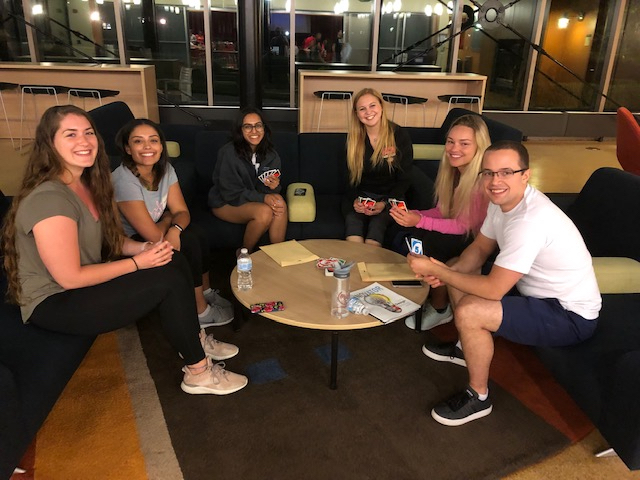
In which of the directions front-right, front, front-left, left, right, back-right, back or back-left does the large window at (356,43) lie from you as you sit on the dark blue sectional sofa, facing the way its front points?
right

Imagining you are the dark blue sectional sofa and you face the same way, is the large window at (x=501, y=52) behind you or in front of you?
behind

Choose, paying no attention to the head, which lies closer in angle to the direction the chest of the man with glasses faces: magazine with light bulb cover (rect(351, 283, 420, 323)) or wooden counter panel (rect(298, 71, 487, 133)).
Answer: the magazine with light bulb cover

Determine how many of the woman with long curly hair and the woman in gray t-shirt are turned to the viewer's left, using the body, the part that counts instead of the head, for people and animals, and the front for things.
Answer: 0

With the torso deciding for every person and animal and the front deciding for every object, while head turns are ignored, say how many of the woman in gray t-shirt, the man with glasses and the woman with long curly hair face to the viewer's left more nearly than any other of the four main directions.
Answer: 1

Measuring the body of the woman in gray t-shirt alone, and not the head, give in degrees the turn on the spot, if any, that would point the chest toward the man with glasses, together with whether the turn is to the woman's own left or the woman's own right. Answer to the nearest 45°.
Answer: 0° — they already face them

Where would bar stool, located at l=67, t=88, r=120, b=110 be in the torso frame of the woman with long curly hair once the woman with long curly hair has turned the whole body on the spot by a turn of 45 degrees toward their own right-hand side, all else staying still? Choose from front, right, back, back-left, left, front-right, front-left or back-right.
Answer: back-left

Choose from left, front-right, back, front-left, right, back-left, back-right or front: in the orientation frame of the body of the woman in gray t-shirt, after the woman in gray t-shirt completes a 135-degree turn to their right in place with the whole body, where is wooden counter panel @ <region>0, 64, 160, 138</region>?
right

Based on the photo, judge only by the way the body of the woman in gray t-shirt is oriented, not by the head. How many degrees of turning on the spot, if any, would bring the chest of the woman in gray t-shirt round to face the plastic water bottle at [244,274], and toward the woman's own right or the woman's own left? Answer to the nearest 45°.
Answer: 0° — they already face it

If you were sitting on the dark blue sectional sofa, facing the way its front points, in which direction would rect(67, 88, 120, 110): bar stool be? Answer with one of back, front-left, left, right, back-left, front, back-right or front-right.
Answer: back-right

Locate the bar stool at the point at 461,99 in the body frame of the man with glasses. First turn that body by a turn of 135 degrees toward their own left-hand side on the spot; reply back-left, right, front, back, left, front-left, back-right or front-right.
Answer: back-left

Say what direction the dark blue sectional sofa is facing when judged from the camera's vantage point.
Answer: facing the viewer

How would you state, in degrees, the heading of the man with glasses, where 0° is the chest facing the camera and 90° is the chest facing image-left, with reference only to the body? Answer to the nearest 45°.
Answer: approximately 90°

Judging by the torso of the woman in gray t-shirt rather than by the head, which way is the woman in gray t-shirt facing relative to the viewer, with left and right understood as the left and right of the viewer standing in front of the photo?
facing the viewer and to the right of the viewer

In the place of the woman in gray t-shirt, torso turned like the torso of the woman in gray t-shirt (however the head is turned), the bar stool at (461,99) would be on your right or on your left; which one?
on your left
